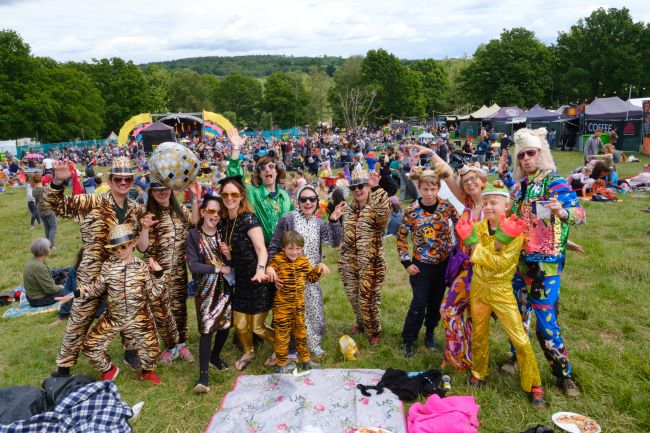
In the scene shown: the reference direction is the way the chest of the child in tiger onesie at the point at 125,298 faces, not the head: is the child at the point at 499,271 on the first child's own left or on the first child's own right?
on the first child's own left

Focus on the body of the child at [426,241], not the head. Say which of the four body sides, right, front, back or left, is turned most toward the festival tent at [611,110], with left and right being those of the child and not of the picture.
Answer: back

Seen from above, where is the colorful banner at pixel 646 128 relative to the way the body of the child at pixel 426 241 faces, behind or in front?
behind

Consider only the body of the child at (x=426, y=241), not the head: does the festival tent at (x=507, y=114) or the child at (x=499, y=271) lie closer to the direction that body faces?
the child

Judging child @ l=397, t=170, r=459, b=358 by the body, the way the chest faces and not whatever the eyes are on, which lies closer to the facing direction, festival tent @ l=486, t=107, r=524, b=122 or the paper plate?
the paper plate

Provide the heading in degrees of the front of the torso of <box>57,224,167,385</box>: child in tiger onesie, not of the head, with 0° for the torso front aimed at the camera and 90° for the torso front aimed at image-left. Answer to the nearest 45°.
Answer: approximately 0°

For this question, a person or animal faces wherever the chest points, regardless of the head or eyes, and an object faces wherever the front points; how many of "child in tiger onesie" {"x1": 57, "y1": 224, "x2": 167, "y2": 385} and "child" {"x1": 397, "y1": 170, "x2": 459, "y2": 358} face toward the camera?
2
